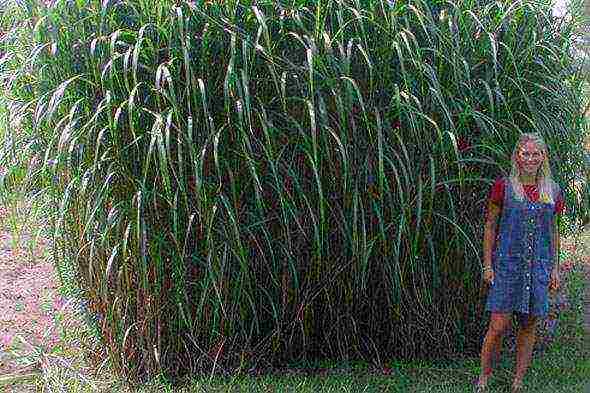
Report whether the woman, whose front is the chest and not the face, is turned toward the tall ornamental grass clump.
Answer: no

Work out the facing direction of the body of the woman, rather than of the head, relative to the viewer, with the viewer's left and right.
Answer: facing the viewer

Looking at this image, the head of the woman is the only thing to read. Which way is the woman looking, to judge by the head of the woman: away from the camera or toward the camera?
toward the camera
